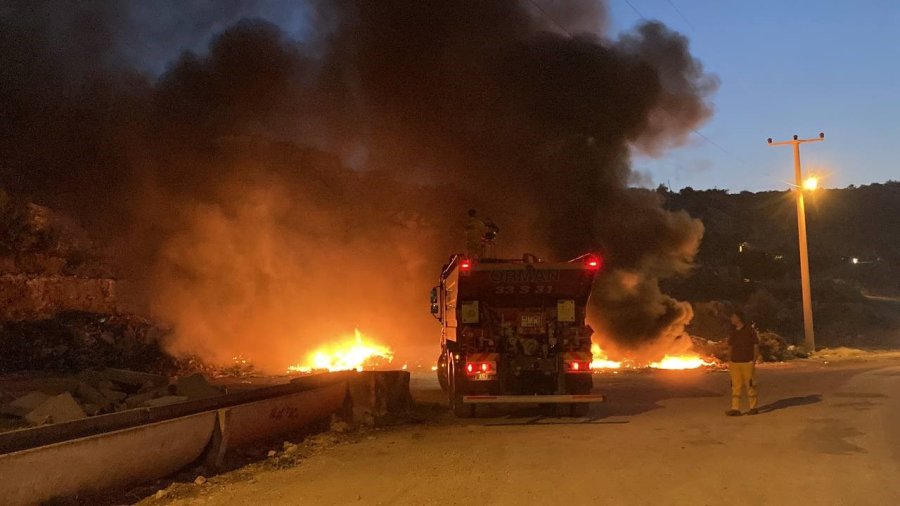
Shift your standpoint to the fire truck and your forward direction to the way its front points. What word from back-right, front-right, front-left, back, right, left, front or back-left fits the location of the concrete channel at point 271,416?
back-left

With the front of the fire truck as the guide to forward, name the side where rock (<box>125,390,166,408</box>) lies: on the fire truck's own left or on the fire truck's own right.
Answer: on the fire truck's own left

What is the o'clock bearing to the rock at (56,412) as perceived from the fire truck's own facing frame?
The rock is roughly at 8 o'clock from the fire truck.

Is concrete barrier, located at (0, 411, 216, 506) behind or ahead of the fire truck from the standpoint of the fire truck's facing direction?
behind

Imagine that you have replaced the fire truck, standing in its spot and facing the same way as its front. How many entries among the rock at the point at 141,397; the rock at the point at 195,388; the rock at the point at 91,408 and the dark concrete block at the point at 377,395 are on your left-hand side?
4

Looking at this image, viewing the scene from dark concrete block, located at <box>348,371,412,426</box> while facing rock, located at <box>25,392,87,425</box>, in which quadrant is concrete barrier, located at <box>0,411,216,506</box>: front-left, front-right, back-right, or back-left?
front-left

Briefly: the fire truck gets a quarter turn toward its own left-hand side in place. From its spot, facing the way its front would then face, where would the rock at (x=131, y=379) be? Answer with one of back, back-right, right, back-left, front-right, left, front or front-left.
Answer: front

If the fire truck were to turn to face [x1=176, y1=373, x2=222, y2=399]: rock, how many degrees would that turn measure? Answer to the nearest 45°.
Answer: approximately 90° to its left

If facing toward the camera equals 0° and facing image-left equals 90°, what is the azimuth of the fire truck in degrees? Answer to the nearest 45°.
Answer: approximately 180°

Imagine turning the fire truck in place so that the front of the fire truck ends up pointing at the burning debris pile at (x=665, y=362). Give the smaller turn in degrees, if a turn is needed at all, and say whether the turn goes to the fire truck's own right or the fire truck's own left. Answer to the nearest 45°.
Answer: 0° — it already faces it

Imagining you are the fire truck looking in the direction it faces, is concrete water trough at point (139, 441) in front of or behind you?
behind
